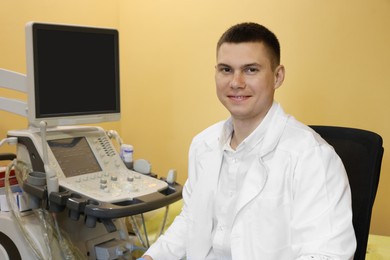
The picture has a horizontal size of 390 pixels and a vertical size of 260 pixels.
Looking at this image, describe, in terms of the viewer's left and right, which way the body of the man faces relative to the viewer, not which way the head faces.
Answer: facing the viewer and to the left of the viewer

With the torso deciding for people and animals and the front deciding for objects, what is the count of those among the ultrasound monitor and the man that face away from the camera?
0

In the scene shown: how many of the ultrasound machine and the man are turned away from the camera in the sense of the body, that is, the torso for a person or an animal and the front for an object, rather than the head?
0

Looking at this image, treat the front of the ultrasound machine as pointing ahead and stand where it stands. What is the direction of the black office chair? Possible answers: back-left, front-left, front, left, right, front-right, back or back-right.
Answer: front

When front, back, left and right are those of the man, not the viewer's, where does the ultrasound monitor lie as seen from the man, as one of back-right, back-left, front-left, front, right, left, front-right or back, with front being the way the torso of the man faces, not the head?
right

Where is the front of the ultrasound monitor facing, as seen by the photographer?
facing the viewer and to the right of the viewer
